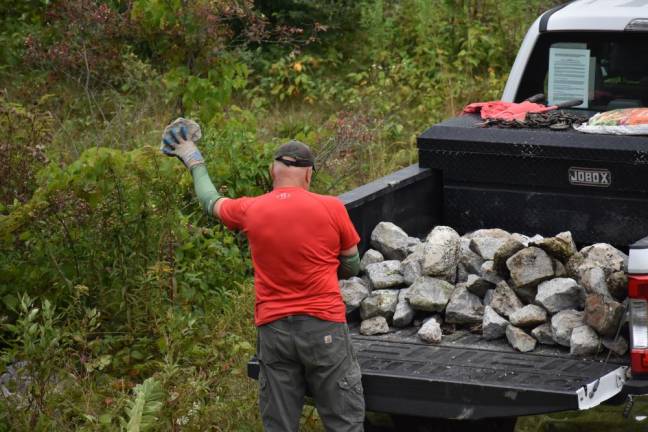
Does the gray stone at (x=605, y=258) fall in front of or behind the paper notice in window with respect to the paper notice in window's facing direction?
in front

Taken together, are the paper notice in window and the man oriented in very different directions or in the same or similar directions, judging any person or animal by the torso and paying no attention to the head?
very different directions

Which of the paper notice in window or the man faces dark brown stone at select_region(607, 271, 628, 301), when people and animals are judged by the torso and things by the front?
the paper notice in window

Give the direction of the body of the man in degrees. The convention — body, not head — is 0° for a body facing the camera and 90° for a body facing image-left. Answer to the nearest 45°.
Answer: approximately 180°

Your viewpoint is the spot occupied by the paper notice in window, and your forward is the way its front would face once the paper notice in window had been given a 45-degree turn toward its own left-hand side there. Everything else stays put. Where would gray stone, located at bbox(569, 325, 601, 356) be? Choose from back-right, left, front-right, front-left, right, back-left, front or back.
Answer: front-right

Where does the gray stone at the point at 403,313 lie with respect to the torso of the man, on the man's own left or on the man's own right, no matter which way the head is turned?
on the man's own right

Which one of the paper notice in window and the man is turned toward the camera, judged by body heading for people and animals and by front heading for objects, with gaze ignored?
the paper notice in window

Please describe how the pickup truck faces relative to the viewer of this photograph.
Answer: facing away from the viewer and to the right of the viewer

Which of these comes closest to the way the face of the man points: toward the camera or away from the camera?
away from the camera

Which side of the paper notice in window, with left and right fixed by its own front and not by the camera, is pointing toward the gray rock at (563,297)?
front

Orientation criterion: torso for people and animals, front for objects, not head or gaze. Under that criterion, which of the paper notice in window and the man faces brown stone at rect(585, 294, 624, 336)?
the paper notice in window

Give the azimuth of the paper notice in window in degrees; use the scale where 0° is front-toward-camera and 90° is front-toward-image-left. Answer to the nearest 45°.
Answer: approximately 0°

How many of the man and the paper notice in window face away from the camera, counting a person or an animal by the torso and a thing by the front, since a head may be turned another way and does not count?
1
